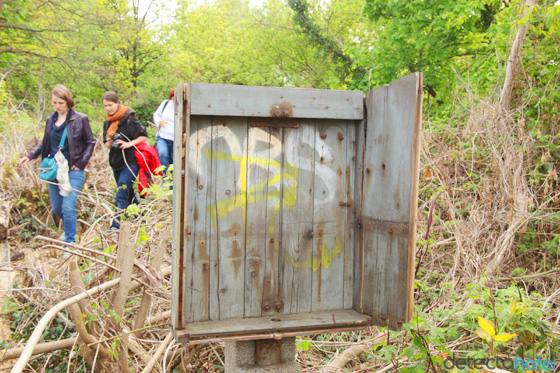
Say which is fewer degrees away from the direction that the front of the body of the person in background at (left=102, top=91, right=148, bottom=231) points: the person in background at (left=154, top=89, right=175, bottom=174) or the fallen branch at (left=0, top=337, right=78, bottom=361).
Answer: the fallen branch

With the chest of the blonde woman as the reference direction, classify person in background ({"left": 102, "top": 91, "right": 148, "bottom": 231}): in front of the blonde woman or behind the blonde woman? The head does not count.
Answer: behind

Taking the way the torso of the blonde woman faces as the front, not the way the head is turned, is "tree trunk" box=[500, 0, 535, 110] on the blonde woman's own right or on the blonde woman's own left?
on the blonde woman's own left

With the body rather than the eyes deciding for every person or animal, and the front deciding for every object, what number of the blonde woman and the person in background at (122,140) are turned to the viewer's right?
0

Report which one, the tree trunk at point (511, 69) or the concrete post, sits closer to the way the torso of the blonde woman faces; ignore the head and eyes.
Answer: the concrete post

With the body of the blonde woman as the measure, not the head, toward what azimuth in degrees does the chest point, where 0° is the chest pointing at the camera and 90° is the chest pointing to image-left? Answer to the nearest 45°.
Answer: approximately 45°

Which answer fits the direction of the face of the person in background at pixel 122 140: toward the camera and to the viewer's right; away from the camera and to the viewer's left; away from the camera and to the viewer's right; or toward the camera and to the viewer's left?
toward the camera and to the viewer's left

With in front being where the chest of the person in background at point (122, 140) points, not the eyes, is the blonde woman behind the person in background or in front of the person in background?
in front

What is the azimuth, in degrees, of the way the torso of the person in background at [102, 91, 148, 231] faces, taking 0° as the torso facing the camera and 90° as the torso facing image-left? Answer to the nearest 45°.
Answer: approximately 45°

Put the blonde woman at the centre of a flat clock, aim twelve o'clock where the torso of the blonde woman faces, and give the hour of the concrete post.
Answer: The concrete post is roughly at 10 o'clock from the blonde woman.

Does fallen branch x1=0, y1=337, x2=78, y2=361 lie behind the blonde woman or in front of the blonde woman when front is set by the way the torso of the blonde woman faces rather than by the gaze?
in front

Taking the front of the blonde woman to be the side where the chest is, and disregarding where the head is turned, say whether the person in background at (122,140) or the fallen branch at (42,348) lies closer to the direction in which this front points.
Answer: the fallen branch

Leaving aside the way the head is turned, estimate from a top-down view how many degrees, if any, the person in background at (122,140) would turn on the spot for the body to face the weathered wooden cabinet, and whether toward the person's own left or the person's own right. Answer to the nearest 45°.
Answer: approximately 45° to the person's own left

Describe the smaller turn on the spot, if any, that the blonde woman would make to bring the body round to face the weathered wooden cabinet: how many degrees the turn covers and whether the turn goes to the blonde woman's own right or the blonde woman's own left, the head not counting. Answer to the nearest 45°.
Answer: approximately 45° to the blonde woman's own left
